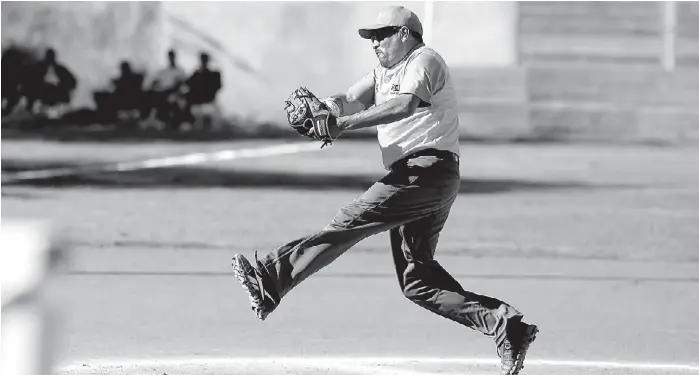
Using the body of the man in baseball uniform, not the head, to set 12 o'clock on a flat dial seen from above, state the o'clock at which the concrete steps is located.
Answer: The concrete steps is roughly at 5 o'clock from the man in baseball uniform.

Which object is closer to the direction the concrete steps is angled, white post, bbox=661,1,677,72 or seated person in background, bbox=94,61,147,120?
the seated person in background

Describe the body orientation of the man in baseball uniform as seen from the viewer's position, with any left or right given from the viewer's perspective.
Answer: facing the viewer and to the left of the viewer

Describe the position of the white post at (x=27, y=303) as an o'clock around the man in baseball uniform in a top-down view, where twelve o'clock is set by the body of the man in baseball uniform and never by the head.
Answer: The white post is roughly at 11 o'clock from the man in baseball uniform.

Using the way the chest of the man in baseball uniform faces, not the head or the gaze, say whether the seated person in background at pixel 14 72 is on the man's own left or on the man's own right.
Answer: on the man's own right

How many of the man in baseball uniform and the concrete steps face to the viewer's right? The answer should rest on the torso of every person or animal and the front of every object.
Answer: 0

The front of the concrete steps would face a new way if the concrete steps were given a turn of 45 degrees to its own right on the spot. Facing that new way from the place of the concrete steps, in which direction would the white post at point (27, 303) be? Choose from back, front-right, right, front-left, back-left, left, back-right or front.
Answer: front-left

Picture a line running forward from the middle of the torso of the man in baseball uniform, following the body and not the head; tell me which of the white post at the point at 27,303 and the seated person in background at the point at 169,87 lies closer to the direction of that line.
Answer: the white post

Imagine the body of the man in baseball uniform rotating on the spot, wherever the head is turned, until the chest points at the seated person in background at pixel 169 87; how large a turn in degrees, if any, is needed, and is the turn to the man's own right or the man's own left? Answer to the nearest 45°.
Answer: approximately 135° to the man's own right

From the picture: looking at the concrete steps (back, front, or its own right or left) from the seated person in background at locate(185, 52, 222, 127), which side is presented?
right

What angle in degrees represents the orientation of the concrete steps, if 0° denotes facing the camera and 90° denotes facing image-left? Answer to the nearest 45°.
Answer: approximately 0°

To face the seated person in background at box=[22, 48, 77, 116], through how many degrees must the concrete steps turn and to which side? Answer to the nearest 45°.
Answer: approximately 90° to its right

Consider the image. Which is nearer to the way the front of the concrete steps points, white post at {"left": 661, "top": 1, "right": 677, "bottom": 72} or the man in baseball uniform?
the man in baseball uniform
